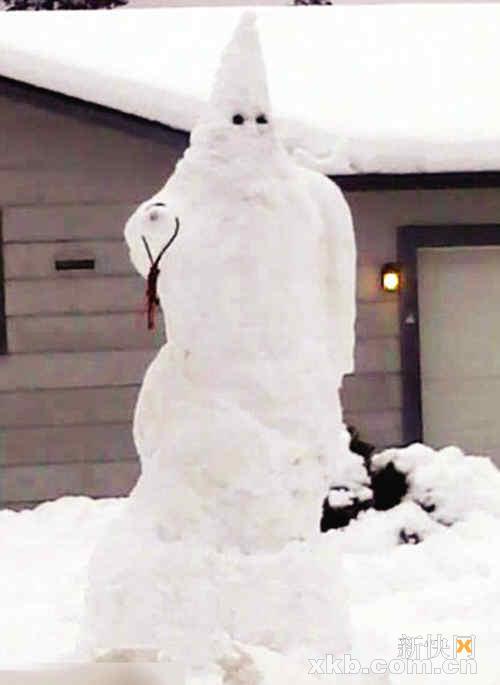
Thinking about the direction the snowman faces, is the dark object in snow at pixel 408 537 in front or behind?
behind

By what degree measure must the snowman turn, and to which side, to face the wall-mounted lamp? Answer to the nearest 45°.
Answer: approximately 180°

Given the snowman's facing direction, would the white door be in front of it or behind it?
behind

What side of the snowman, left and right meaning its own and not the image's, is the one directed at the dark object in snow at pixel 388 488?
back

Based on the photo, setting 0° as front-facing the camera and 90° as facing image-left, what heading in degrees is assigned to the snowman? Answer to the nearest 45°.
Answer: approximately 0°

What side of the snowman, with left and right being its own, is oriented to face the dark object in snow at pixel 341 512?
back
